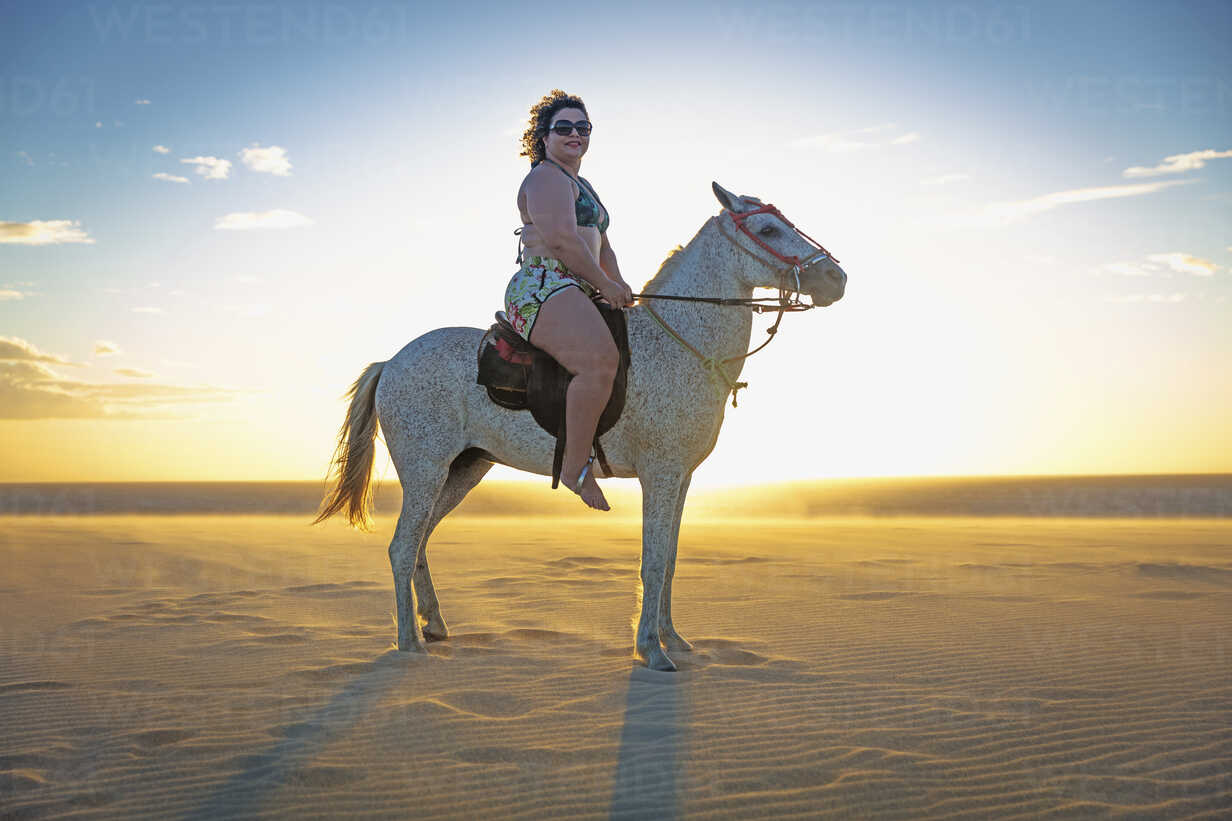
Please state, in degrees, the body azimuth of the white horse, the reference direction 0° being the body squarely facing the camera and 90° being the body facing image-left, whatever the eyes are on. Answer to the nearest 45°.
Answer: approximately 270°

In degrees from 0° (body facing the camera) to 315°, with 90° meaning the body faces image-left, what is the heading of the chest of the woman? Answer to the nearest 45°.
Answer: approximately 270°
